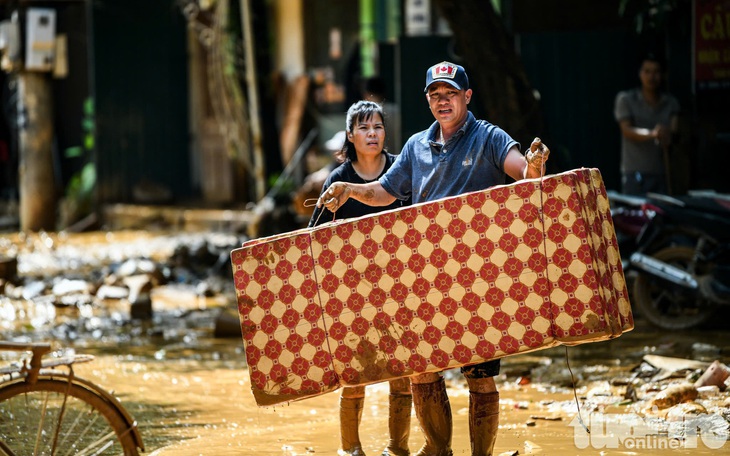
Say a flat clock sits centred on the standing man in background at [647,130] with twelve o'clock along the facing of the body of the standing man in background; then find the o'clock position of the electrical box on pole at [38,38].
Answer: The electrical box on pole is roughly at 4 o'clock from the standing man in background.

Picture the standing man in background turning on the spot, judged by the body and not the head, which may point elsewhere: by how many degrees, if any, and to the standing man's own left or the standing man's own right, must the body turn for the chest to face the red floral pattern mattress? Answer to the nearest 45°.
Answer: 0° — they already face it

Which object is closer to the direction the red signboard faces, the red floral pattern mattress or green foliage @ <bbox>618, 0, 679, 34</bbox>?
the red floral pattern mattress

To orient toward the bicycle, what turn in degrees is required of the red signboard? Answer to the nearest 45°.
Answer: approximately 45° to its right

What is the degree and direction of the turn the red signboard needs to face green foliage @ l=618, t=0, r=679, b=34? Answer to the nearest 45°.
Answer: approximately 135° to its right
